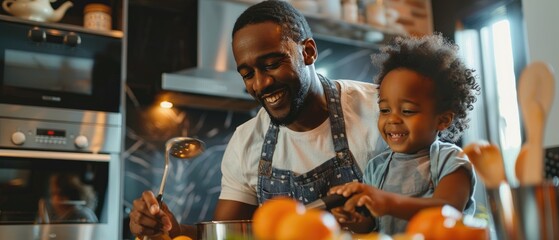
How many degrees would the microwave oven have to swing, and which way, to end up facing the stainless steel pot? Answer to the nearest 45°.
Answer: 0° — it already faces it

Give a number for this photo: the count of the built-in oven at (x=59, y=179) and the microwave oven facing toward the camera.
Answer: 2

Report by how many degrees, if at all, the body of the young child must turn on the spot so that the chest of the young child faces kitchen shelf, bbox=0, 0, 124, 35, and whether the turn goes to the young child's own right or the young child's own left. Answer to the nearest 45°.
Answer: approximately 90° to the young child's own right

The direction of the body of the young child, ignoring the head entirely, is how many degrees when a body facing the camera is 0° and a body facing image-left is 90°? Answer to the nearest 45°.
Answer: approximately 45°
